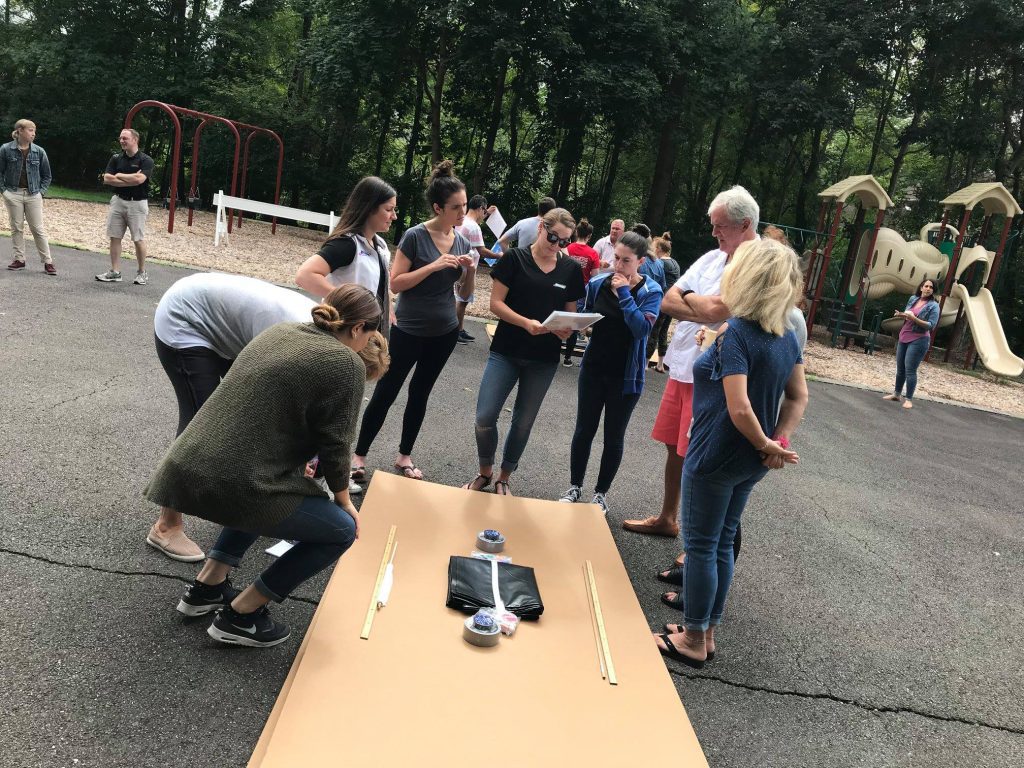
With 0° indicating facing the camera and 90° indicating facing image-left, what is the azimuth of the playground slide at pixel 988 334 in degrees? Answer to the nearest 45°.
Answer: approximately 315°

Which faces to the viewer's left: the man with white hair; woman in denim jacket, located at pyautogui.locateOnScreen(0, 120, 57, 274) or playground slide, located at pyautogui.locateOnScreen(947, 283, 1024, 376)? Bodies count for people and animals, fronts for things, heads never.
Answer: the man with white hair

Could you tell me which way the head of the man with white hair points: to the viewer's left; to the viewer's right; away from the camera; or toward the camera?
to the viewer's left

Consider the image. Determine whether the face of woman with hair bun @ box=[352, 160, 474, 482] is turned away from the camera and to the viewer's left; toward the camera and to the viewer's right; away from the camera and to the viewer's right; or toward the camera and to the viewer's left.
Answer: toward the camera and to the viewer's right

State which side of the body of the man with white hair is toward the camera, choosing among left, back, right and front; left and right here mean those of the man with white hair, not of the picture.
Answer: left

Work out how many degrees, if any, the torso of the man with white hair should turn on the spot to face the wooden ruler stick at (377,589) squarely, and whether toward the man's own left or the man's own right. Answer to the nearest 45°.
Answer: approximately 45° to the man's own left

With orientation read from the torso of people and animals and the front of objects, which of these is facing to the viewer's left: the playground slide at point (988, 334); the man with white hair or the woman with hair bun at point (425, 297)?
the man with white hair
